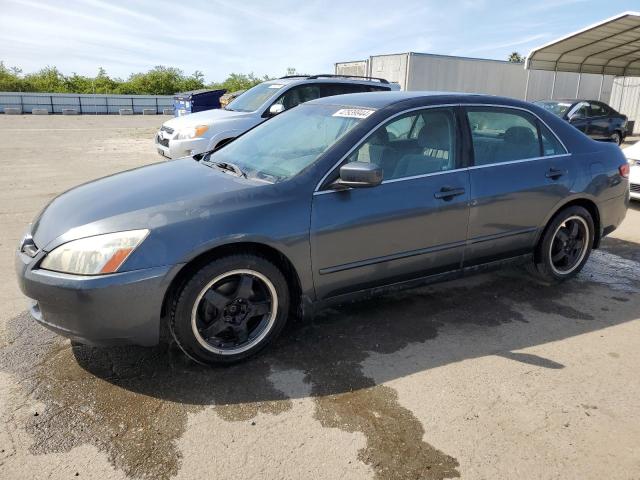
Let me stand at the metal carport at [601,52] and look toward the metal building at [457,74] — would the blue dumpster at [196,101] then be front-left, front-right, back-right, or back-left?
front-left

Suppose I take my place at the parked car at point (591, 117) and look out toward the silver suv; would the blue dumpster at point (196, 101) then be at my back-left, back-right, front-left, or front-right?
front-right

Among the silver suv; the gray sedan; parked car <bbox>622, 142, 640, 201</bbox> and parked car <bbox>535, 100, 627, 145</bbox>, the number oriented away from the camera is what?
0

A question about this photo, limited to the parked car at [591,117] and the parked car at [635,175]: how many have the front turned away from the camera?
0

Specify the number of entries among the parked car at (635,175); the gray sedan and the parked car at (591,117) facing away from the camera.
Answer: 0

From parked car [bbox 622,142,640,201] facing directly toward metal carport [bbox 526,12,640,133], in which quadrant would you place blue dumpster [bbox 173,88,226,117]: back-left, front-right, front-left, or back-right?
front-left

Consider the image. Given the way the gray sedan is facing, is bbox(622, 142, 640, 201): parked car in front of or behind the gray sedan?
behind

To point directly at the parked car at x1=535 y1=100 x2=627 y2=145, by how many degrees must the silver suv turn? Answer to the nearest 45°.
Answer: approximately 180°

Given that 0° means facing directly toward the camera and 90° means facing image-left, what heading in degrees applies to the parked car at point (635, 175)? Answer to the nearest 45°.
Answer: approximately 45°

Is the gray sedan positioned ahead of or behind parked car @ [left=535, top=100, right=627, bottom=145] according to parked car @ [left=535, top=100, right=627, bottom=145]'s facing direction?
ahead

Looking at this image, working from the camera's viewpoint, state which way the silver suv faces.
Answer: facing the viewer and to the left of the viewer

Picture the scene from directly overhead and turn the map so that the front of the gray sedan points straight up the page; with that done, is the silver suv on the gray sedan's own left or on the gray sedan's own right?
on the gray sedan's own right

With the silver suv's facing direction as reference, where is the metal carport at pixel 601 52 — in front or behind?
behind

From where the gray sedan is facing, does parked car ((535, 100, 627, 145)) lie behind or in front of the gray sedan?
behind

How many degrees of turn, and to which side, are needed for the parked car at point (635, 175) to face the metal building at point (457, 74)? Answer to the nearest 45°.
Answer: approximately 90° to its right
